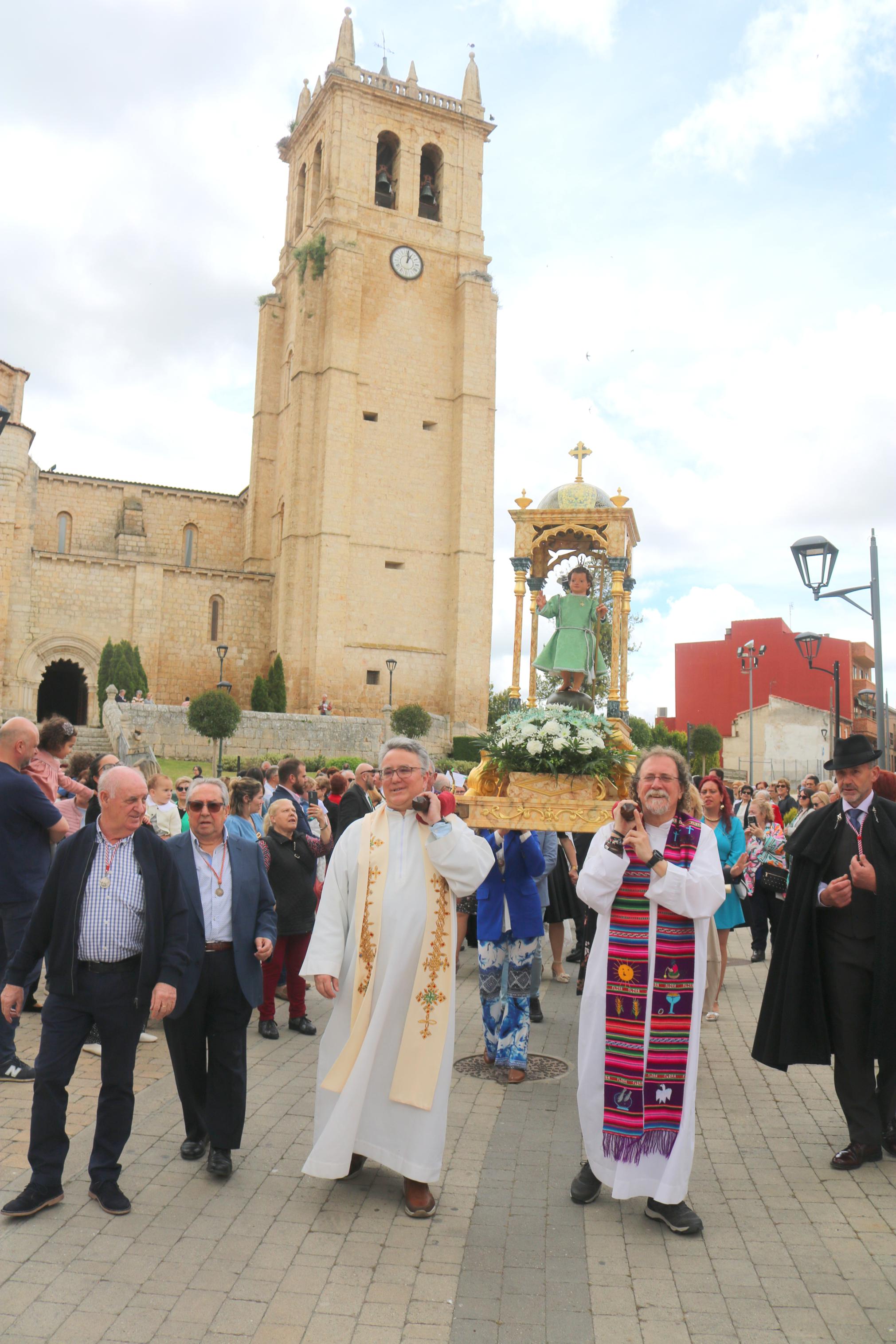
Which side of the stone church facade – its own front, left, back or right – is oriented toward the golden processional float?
front

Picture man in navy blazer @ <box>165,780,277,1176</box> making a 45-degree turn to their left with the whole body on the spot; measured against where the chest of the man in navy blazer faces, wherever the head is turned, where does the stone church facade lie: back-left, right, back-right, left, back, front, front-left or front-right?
back-left

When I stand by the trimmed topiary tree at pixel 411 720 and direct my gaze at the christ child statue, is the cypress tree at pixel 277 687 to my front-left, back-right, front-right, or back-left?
back-right

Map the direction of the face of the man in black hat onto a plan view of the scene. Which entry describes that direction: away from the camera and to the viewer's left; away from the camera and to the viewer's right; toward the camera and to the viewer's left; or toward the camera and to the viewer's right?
toward the camera and to the viewer's left

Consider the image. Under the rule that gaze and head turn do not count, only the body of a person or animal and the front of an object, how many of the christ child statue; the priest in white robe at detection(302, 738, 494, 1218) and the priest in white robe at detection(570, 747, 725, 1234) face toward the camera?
3

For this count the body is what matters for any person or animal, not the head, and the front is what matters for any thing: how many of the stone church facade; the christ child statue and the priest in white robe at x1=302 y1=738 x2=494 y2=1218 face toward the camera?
3

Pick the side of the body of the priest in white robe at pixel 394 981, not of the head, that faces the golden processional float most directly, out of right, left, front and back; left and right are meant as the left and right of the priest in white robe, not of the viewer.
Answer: back

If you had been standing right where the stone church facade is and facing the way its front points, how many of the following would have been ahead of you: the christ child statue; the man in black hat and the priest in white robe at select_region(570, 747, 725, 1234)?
3

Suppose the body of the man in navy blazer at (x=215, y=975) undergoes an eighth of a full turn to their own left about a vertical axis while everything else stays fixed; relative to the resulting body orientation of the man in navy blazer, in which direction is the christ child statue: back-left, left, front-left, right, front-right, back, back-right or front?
left
